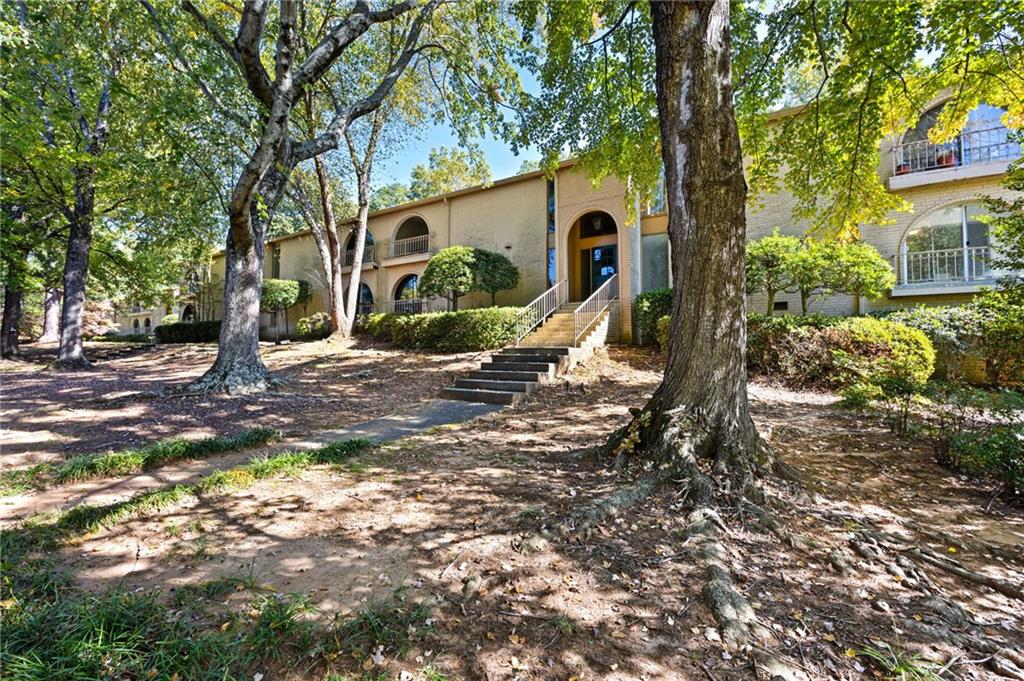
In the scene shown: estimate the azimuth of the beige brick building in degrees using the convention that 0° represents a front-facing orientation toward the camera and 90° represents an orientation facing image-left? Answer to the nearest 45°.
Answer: approximately 45°

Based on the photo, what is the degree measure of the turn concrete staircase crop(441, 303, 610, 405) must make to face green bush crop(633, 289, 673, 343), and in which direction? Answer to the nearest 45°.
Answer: approximately 180°

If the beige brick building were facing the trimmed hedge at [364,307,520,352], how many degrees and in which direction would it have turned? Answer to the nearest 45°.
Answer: approximately 45° to its right

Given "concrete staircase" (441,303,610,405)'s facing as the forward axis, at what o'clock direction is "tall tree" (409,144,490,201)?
The tall tree is roughly at 4 o'clock from the concrete staircase.

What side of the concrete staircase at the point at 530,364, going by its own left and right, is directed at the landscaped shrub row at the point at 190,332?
right

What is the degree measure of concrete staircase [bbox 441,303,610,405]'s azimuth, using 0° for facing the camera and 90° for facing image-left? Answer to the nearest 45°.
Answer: approximately 45°

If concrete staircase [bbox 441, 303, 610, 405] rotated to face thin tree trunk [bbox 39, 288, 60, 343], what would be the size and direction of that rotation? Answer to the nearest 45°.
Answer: approximately 90° to its right

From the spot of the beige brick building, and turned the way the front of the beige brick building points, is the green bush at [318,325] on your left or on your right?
on your right

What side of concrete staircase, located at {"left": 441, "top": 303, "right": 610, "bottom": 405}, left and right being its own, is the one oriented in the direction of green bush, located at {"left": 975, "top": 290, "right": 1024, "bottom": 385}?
left
